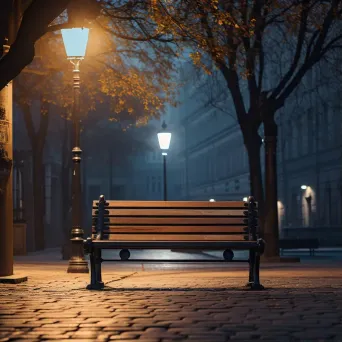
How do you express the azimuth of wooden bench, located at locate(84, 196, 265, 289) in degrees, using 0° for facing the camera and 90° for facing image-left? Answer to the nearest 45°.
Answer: approximately 0°

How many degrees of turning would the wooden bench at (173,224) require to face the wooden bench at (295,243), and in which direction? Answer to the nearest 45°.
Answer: approximately 180°

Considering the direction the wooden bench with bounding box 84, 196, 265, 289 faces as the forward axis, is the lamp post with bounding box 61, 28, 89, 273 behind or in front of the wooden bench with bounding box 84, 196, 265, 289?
behind
